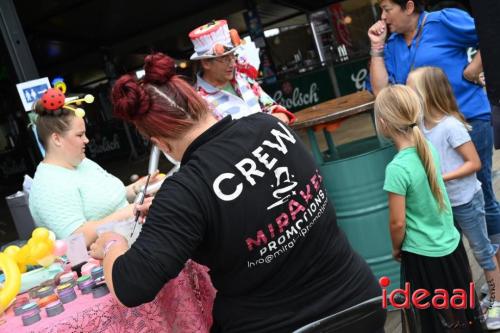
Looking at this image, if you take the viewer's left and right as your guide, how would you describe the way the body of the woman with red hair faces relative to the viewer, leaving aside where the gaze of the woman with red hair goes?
facing away from the viewer and to the left of the viewer

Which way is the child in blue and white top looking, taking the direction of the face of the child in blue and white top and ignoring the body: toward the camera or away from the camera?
away from the camera

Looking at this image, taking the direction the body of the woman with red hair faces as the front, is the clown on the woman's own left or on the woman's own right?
on the woman's own right

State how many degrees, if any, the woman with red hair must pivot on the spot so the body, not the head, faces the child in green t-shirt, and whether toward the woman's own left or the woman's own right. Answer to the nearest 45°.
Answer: approximately 90° to the woman's own right

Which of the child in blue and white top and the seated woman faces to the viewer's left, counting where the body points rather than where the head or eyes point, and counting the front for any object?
the child in blue and white top

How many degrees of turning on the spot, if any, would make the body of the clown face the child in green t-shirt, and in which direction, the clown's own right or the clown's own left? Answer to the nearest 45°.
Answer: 0° — they already face them

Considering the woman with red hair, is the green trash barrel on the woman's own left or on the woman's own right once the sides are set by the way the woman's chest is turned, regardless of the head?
on the woman's own right

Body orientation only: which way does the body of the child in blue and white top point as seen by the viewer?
to the viewer's left

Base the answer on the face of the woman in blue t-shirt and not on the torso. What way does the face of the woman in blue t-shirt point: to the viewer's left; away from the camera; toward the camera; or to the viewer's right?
to the viewer's left

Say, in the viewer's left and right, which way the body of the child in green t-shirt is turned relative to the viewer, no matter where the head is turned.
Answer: facing away from the viewer and to the left of the viewer

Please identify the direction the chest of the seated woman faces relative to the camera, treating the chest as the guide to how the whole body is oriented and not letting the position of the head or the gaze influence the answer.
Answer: to the viewer's right

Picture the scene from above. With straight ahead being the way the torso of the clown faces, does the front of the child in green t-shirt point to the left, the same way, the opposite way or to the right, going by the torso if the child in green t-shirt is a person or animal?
the opposite way

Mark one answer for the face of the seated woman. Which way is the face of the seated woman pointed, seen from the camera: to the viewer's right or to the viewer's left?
to the viewer's right
